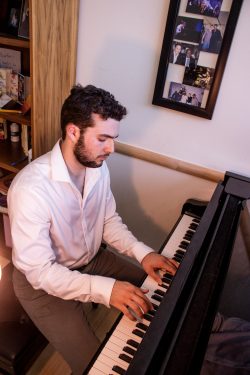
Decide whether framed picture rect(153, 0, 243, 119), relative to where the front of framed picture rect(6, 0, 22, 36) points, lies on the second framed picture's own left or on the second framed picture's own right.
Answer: on the second framed picture's own left

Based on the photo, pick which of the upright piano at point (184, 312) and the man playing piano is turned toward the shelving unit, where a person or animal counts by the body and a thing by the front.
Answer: the upright piano

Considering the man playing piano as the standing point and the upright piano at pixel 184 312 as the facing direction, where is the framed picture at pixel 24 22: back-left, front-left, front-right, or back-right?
back-left

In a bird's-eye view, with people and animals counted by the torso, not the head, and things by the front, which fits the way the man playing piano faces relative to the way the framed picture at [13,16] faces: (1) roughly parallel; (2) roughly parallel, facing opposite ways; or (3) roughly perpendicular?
roughly perpendicular

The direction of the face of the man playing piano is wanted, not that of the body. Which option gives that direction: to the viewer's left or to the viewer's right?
to the viewer's right

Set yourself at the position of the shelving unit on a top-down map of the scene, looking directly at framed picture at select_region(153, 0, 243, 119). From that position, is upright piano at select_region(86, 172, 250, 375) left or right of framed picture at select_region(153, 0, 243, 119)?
right

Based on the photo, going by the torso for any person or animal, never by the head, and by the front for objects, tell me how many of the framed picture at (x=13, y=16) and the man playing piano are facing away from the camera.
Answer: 0

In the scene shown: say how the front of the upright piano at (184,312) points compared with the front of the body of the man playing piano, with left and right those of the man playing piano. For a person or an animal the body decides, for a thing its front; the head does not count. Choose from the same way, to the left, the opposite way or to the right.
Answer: the opposite way

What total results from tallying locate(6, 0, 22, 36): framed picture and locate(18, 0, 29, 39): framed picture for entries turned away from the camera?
0

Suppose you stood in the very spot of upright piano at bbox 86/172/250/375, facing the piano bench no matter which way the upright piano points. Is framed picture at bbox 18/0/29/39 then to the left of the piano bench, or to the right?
right

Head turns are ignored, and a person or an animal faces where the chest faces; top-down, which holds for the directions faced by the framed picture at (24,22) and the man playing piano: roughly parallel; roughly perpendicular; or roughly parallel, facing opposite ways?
roughly perpendicular

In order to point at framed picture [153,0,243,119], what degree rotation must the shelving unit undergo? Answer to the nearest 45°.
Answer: approximately 90° to its left

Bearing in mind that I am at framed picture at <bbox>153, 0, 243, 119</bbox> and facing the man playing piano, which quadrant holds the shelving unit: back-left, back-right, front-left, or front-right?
front-right

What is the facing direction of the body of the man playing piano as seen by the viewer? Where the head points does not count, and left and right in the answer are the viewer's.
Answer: facing the viewer and to the right of the viewer

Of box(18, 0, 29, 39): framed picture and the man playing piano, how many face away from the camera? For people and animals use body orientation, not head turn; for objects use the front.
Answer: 0
